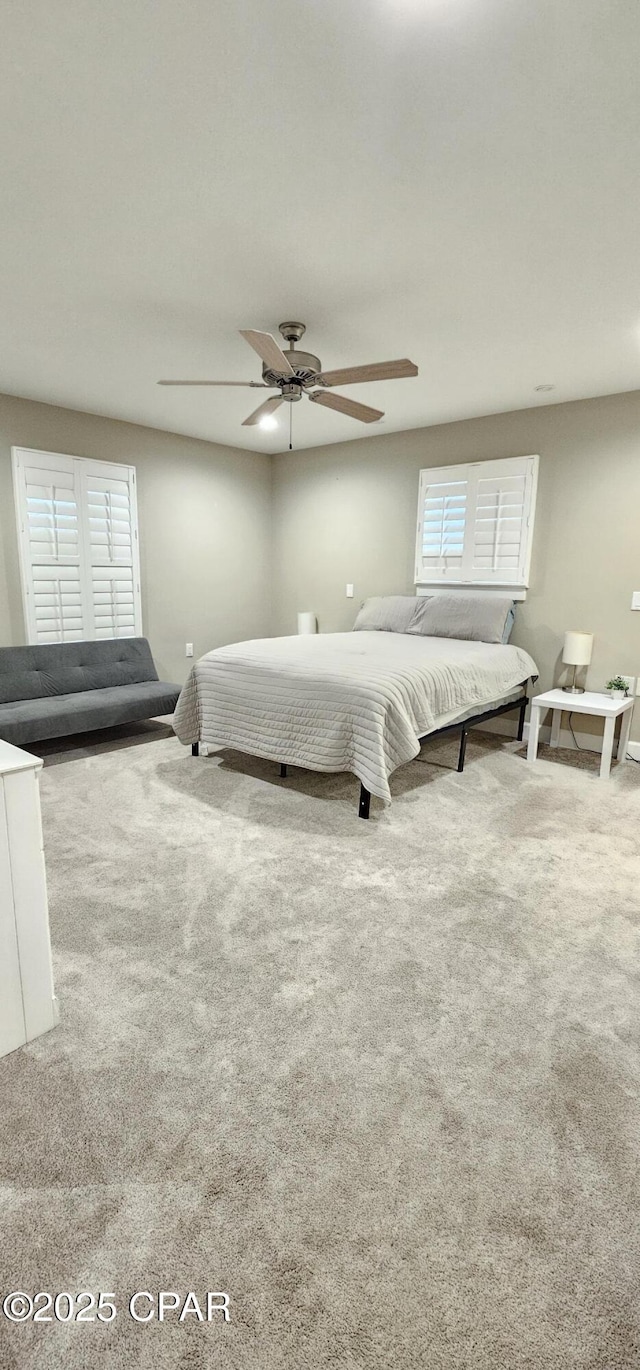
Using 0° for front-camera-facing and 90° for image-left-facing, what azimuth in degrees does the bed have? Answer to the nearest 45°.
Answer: approximately 45°

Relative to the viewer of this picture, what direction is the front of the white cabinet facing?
facing away from the viewer and to the right of the viewer

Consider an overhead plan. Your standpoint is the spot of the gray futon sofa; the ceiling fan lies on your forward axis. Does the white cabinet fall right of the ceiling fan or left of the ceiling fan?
right

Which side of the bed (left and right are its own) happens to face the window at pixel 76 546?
right

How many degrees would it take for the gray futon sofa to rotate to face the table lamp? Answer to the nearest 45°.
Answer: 0° — it already faces it
